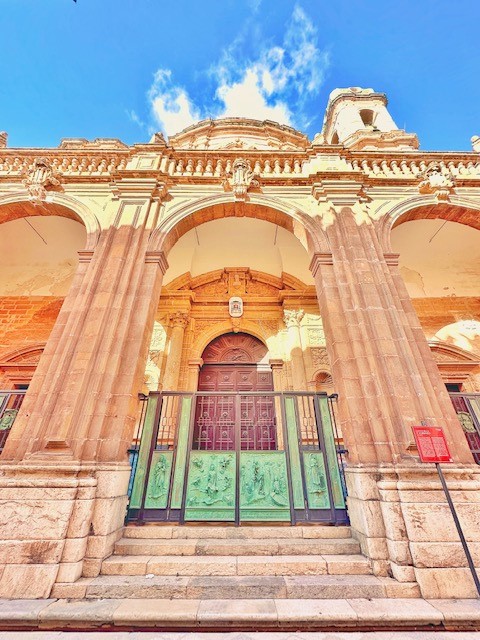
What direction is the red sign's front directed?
toward the camera

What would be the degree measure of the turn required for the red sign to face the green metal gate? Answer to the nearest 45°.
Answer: approximately 90° to its right

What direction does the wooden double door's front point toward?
toward the camera
